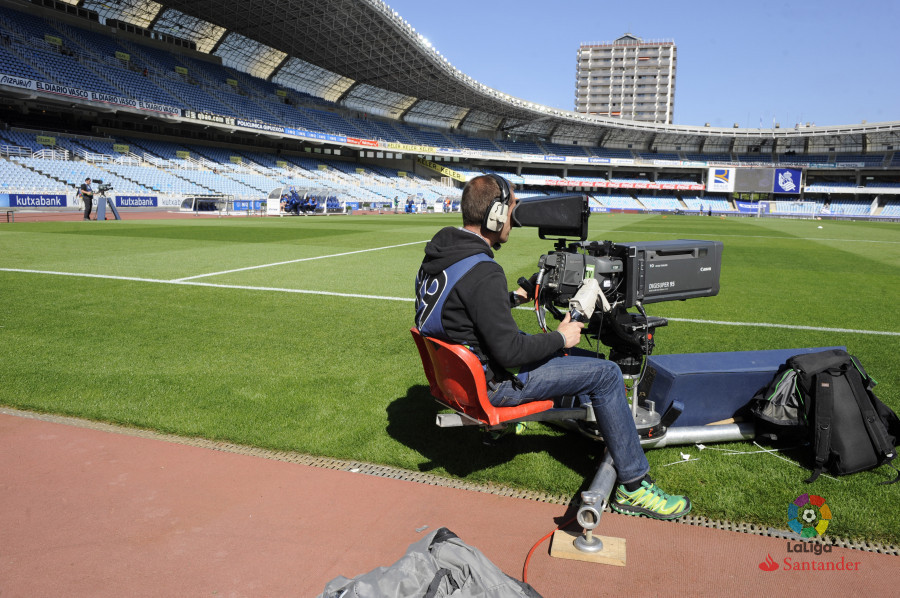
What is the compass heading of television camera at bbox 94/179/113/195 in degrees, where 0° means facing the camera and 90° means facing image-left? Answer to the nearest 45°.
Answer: approximately 270°

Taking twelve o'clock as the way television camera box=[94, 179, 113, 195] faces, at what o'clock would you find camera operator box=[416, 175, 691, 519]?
The camera operator is roughly at 3 o'clock from the television camera.

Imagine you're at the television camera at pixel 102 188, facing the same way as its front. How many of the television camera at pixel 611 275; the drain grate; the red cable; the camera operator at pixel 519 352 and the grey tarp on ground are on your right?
5

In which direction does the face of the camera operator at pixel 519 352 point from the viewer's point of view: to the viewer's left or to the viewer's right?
to the viewer's right

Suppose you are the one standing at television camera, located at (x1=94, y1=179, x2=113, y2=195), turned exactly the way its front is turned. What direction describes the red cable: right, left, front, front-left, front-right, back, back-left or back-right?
right

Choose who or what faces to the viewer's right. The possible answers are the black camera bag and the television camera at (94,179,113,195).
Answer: the television camera

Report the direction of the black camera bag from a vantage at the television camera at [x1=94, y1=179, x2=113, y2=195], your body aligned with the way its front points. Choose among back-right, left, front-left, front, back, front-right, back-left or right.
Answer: right

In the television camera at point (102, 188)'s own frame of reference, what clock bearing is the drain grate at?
The drain grate is roughly at 3 o'clock from the television camera.

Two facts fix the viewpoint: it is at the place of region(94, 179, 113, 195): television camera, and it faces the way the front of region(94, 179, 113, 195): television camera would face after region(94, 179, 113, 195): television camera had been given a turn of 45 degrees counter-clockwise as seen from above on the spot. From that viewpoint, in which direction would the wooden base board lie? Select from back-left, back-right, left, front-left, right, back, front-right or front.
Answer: back-right
